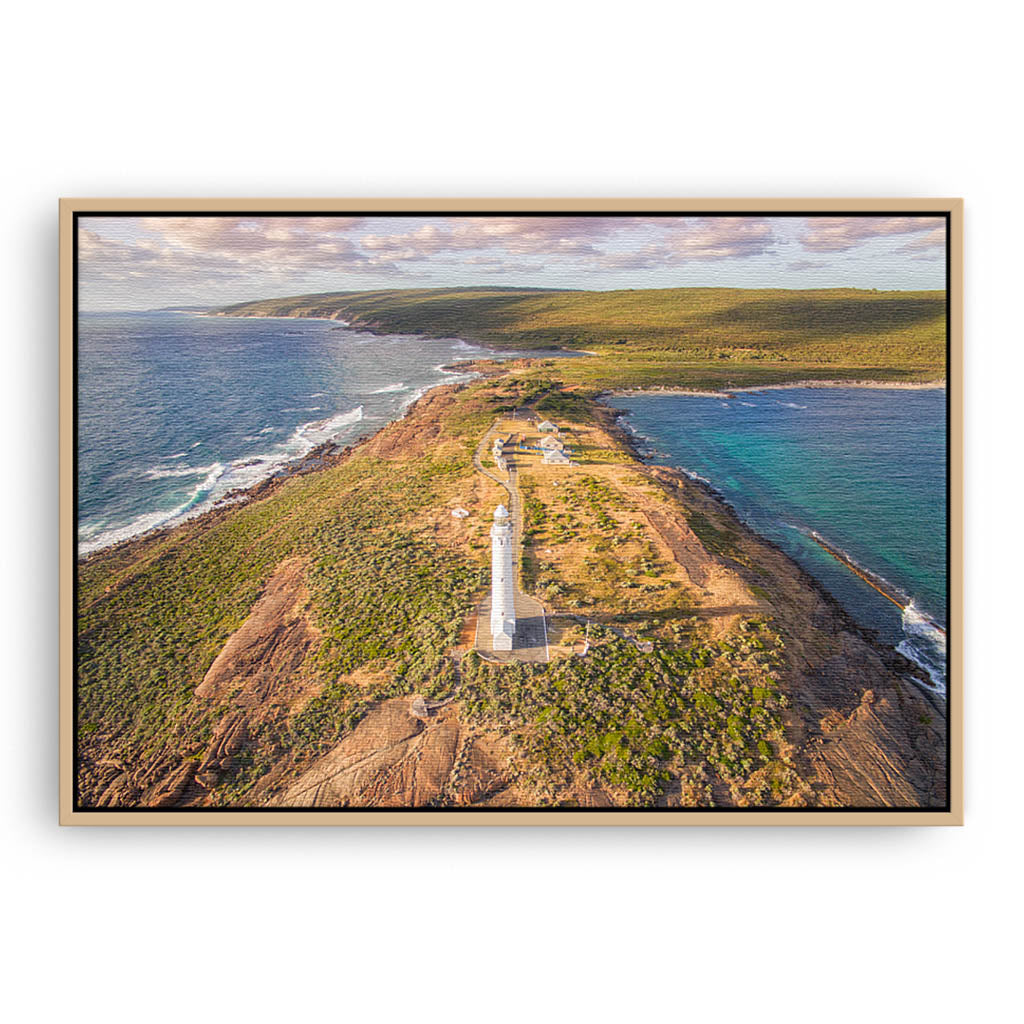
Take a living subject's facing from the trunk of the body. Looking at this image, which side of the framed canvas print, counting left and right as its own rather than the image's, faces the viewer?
front
